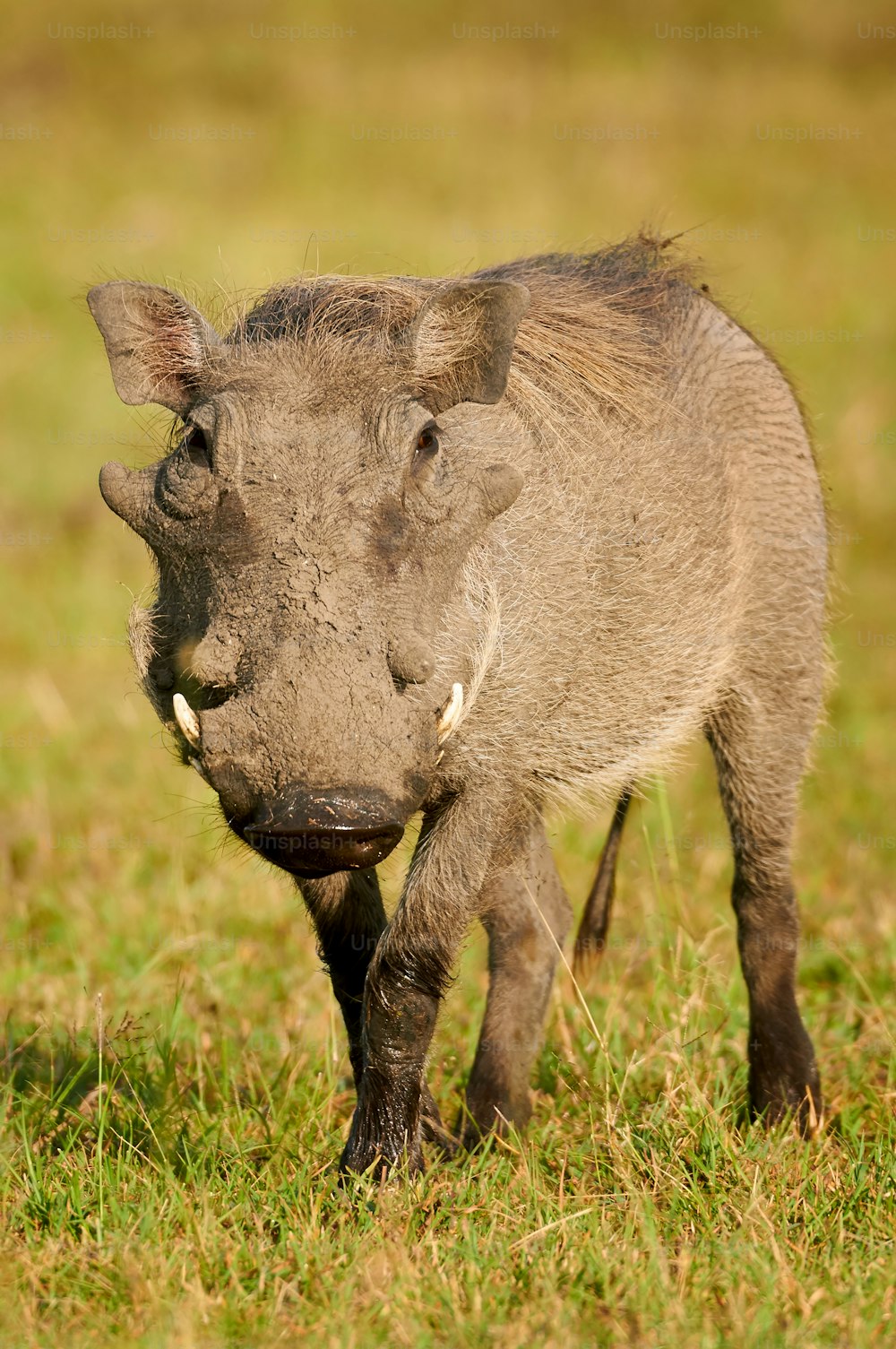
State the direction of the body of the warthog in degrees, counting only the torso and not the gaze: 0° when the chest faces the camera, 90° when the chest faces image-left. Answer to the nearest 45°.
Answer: approximately 45°
